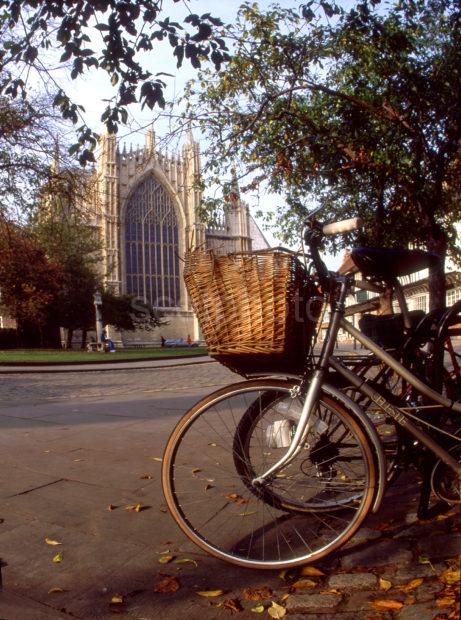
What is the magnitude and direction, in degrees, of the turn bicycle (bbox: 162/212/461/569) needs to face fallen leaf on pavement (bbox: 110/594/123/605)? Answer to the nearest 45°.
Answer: approximately 45° to its left

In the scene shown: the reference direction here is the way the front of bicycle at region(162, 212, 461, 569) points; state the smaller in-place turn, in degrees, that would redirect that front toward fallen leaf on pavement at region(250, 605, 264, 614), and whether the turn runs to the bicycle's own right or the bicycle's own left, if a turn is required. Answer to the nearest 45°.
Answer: approximately 90° to the bicycle's own left

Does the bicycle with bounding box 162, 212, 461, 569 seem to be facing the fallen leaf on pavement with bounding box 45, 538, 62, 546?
yes

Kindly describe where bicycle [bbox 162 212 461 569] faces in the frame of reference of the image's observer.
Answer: facing to the left of the viewer

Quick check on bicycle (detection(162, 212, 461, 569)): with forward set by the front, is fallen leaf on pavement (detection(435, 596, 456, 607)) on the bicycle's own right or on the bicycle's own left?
on the bicycle's own left
